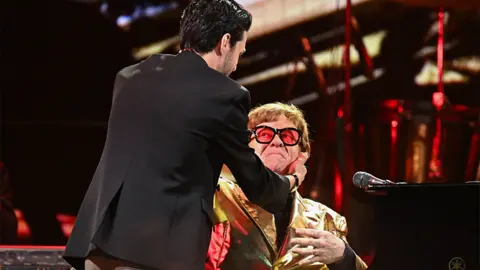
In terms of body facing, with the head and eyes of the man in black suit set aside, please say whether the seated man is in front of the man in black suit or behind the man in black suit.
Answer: in front

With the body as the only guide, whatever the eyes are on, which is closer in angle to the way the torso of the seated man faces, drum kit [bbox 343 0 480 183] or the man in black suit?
the man in black suit

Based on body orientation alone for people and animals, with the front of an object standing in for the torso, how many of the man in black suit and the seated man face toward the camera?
1

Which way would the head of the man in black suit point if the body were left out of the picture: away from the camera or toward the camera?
away from the camera

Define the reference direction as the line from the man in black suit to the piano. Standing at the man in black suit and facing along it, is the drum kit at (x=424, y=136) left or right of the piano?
left

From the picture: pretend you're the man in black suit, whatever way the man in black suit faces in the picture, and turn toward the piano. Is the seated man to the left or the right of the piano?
left

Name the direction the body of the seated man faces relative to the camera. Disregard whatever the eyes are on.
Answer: toward the camera

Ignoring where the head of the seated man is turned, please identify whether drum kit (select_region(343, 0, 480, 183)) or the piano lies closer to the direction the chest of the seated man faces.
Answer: the piano

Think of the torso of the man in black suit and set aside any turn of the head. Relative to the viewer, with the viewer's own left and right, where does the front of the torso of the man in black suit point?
facing away from the viewer and to the right of the viewer

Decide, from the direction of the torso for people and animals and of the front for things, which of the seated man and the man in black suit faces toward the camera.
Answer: the seated man

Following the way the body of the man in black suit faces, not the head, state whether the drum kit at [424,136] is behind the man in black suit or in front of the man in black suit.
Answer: in front
